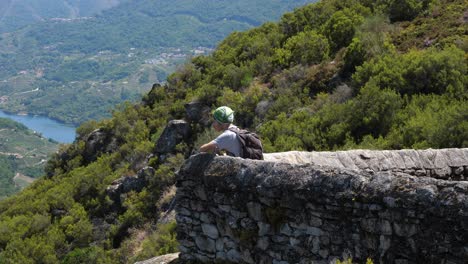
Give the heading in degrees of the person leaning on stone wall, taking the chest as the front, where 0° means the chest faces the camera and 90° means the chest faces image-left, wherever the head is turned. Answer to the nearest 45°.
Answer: approximately 90°
